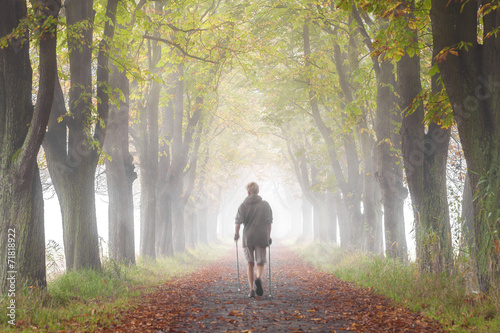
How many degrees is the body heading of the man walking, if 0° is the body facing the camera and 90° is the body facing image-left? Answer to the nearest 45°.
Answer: approximately 180°
